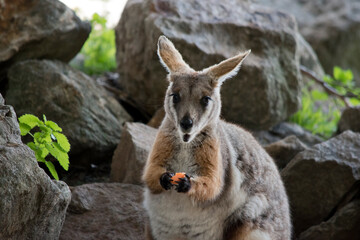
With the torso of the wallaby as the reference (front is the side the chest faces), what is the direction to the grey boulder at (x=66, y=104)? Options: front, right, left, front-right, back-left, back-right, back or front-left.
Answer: right

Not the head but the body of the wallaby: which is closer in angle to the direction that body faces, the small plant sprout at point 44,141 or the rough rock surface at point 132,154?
the small plant sprout

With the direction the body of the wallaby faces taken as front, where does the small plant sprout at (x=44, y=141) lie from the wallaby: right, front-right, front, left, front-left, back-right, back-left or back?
front-right

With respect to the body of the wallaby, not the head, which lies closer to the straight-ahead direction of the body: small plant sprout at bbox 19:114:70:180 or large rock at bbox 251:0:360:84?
the small plant sprout

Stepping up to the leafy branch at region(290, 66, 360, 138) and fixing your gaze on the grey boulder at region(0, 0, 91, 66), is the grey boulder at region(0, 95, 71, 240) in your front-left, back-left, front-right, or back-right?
front-left

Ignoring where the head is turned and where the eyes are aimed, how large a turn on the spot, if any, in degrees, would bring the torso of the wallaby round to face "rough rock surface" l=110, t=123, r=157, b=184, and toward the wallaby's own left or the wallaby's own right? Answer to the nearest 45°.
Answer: approximately 90° to the wallaby's own right

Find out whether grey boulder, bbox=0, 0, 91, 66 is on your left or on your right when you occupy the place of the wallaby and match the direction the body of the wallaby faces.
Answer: on your right

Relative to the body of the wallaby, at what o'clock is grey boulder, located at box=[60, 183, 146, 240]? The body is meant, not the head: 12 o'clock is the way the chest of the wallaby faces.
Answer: The grey boulder is roughly at 2 o'clock from the wallaby.

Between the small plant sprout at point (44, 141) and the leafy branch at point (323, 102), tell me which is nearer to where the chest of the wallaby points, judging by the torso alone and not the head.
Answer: the small plant sprout

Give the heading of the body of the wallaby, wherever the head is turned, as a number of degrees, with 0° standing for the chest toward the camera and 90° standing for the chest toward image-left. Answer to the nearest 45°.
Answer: approximately 45°
